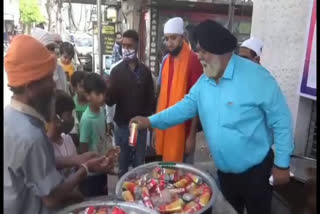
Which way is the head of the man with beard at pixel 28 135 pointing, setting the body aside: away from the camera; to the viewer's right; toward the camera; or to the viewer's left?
to the viewer's right

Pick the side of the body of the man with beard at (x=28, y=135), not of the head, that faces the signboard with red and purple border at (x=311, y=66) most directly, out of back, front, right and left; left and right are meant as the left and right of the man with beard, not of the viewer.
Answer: front

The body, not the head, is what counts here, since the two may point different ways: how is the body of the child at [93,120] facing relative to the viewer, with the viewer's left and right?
facing the viewer and to the right of the viewer

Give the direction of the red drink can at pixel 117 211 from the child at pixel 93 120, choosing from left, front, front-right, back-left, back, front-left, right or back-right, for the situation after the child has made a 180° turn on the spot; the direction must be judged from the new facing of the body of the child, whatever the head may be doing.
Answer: back-left

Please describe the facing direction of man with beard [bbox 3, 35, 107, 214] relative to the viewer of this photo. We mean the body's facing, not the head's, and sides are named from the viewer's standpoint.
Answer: facing away from the viewer and to the right of the viewer

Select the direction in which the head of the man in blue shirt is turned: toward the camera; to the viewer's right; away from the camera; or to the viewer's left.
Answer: to the viewer's left

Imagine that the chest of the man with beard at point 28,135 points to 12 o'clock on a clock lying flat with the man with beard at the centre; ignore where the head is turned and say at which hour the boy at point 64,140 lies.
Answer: The boy is roughly at 11 o'clock from the man with beard.

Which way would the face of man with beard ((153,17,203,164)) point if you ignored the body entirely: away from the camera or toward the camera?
toward the camera

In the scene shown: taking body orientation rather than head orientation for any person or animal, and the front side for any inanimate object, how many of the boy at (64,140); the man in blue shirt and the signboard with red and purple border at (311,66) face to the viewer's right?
1

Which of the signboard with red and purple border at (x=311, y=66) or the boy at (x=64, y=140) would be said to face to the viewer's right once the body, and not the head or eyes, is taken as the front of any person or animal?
the boy

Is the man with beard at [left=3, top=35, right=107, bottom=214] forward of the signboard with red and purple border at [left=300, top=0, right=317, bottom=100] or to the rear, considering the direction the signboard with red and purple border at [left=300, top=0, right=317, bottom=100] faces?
forward

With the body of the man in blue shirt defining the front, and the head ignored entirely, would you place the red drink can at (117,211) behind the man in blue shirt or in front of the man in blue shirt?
in front

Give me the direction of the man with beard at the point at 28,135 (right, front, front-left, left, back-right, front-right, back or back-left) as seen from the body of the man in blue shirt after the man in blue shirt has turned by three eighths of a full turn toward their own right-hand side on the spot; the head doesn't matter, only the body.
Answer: back-left

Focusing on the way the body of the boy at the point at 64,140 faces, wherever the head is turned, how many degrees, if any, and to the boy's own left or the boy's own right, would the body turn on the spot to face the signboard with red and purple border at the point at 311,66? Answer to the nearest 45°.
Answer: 0° — they already face it
